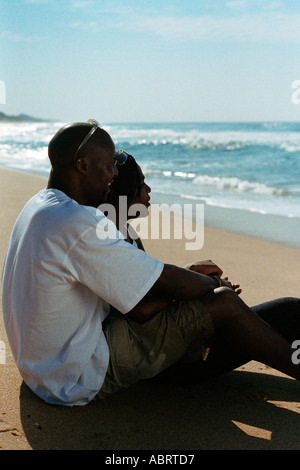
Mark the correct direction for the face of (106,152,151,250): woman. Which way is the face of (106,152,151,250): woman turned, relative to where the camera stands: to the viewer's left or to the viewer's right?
to the viewer's right

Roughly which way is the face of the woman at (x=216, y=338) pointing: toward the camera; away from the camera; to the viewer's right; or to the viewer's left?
to the viewer's right

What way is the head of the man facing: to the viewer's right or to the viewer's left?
to the viewer's right

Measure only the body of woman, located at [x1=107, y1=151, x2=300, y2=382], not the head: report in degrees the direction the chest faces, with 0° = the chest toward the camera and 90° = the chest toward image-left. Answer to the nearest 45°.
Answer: approximately 270°

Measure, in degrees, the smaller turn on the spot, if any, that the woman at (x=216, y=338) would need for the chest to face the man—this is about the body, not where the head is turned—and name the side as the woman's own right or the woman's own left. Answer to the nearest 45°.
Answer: approximately 135° to the woman's own right
